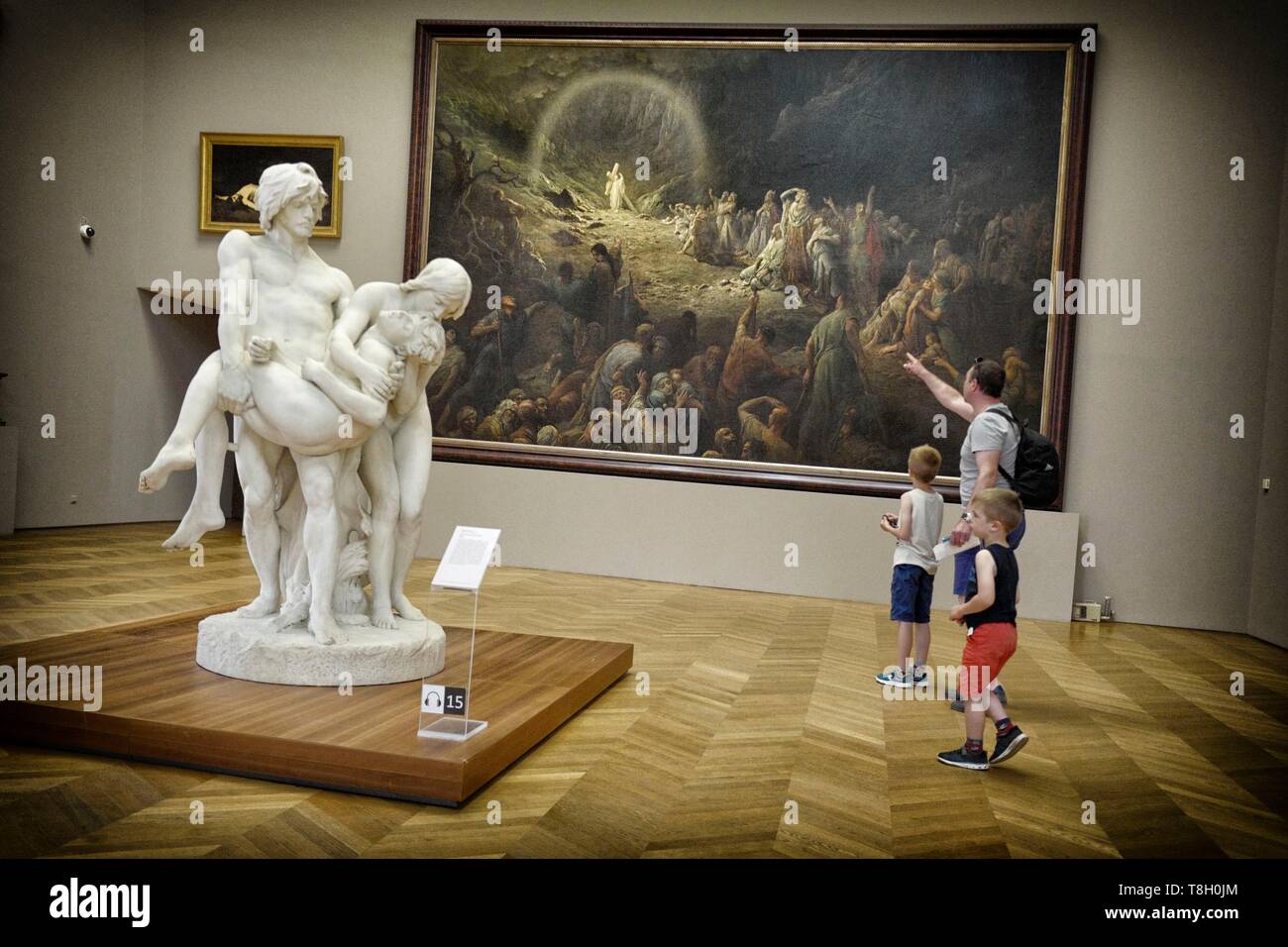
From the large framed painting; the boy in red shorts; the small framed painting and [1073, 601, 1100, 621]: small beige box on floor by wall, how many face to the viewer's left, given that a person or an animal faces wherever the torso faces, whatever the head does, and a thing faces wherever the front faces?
1

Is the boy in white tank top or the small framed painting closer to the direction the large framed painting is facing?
the boy in white tank top

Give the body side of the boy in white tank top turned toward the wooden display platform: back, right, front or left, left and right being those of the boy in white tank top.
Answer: left

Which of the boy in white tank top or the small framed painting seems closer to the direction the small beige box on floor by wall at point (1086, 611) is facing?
the boy in white tank top

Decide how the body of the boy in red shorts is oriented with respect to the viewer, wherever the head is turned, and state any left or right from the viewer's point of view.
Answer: facing to the left of the viewer

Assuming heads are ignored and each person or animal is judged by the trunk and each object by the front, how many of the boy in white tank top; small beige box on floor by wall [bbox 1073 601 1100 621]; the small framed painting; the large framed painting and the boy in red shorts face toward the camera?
3

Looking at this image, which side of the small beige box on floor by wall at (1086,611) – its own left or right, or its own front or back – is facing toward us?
front

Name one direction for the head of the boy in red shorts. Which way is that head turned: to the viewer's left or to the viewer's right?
to the viewer's left

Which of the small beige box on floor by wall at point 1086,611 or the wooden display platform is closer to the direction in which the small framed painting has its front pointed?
the wooden display platform

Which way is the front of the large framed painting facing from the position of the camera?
facing the viewer

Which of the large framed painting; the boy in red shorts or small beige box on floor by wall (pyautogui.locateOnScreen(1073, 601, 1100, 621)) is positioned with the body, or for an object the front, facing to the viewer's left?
the boy in red shorts

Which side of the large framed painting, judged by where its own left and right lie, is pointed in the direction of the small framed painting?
right
